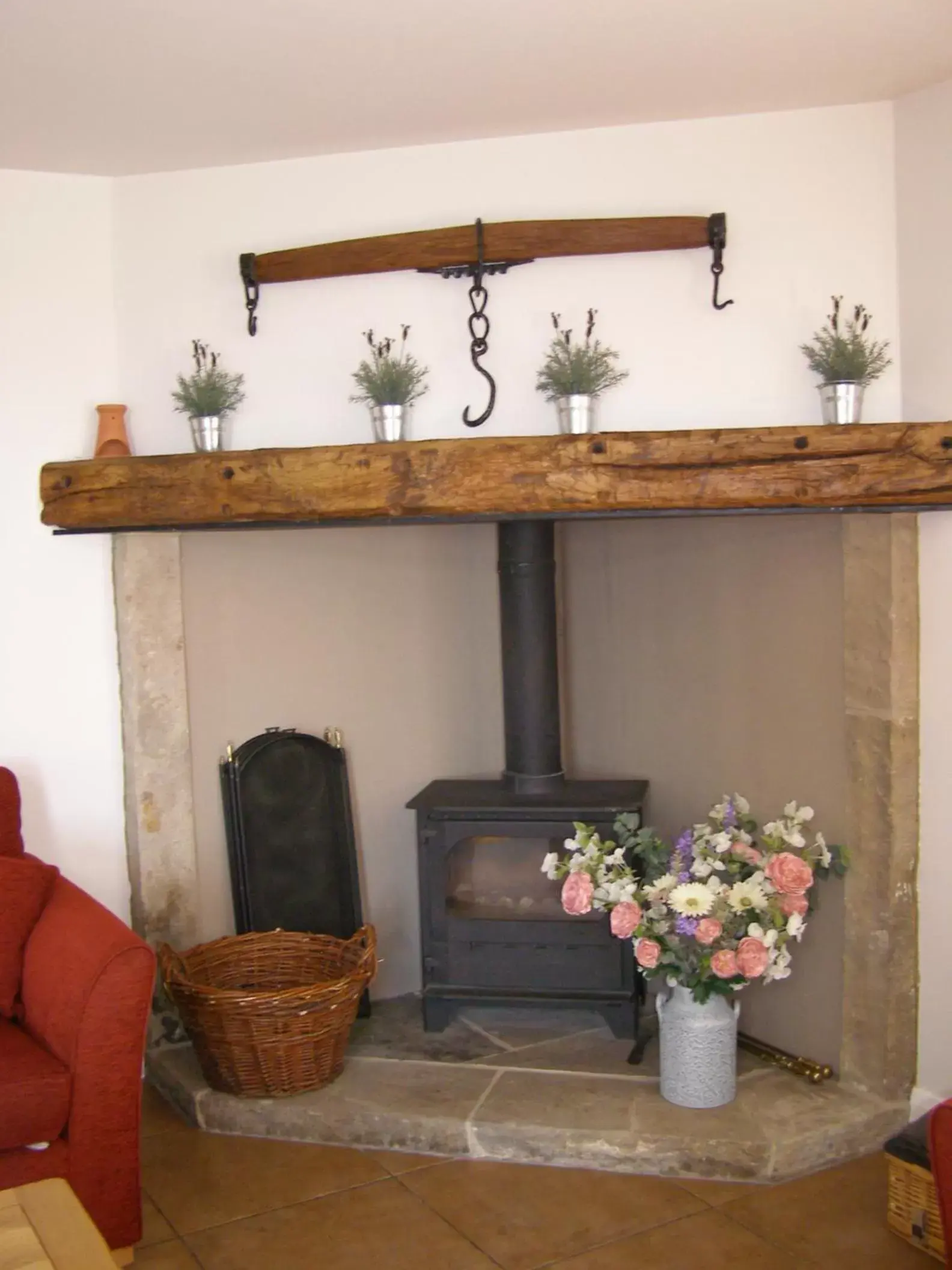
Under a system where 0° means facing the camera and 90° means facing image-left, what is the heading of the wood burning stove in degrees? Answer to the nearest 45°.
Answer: approximately 0°

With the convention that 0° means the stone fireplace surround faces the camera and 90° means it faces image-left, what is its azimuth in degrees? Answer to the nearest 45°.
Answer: approximately 0°

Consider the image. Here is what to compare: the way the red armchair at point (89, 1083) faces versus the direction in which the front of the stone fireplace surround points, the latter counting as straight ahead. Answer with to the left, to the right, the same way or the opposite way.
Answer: to the left

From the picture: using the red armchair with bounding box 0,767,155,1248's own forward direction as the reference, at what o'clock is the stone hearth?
The stone hearth is roughly at 10 o'clock from the red armchair.

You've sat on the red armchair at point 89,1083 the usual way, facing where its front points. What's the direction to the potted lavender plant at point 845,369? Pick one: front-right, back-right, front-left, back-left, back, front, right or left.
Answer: front-left

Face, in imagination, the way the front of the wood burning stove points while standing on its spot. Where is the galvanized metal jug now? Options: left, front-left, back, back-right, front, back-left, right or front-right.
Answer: front-left

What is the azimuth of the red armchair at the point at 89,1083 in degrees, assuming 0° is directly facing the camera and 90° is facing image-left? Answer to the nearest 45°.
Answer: approximately 315°

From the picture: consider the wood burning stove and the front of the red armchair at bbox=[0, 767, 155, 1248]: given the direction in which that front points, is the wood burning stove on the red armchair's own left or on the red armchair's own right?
on the red armchair's own left

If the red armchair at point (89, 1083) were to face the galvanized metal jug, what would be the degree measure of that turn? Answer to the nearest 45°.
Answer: approximately 45° to its left

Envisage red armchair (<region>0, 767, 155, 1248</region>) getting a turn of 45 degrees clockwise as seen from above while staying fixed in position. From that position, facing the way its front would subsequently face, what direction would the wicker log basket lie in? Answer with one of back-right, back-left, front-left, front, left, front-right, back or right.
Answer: back-left
